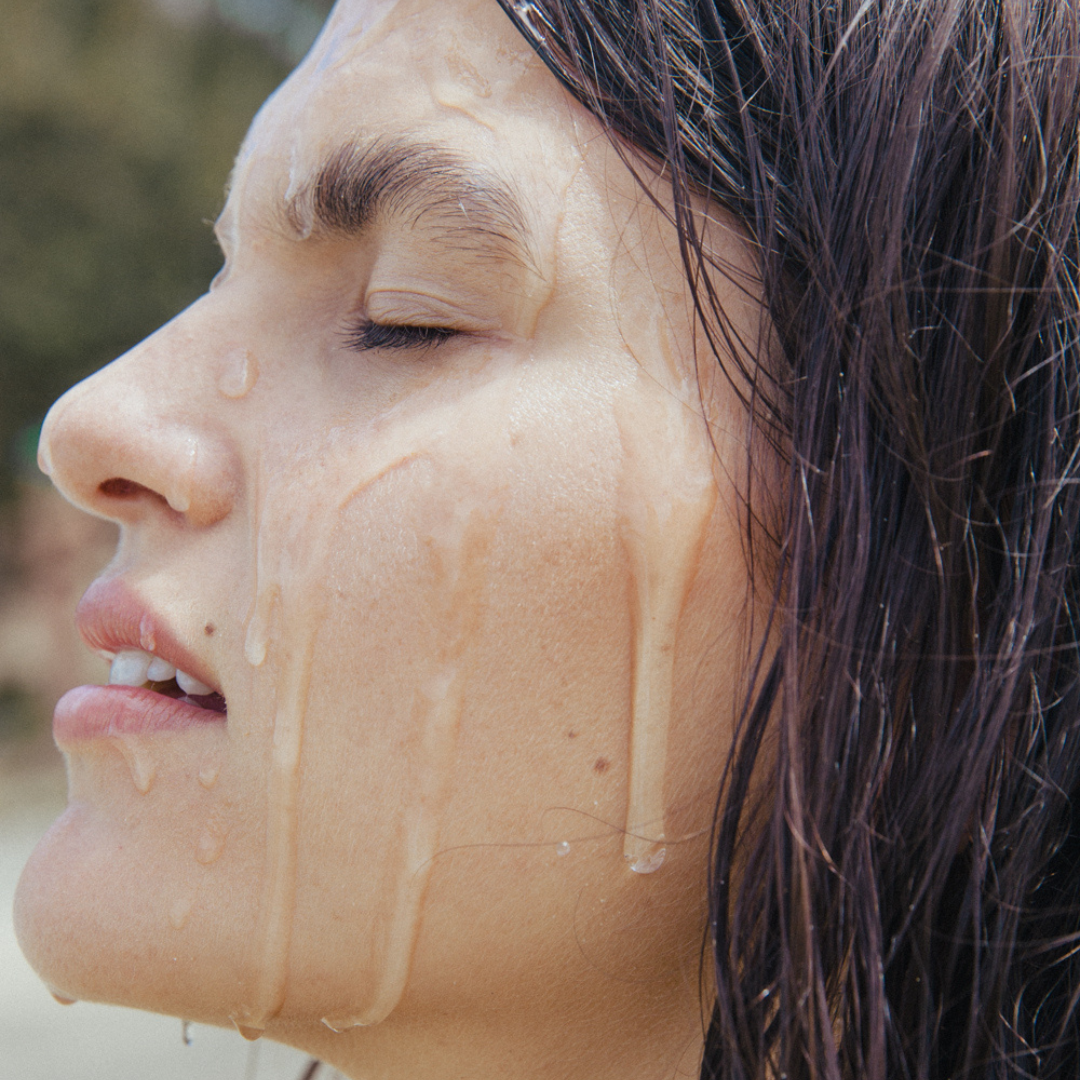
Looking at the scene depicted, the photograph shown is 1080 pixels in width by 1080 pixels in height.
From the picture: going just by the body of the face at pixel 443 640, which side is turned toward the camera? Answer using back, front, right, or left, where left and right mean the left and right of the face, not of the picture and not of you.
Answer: left
